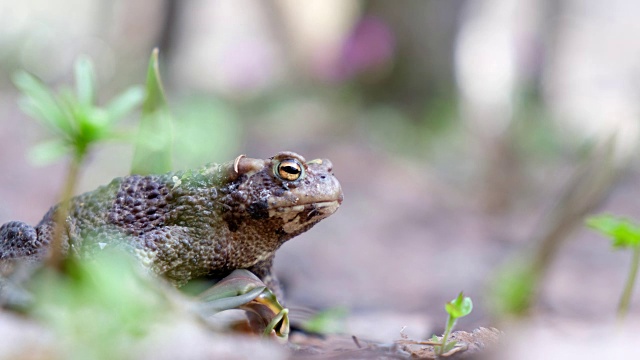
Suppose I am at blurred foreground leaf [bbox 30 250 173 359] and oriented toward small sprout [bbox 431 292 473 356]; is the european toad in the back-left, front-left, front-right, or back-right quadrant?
front-left

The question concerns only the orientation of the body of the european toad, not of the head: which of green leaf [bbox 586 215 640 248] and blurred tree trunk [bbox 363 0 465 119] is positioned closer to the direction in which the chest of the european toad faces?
the green leaf

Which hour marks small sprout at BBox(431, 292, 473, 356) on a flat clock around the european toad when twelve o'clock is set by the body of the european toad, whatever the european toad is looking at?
The small sprout is roughly at 1 o'clock from the european toad.

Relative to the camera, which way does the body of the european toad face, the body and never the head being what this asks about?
to the viewer's right

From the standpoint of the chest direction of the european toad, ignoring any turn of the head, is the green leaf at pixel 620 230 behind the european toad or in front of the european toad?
in front

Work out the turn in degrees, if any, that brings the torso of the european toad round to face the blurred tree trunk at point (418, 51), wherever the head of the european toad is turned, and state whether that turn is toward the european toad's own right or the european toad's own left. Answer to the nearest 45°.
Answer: approximately 45° to the european toad's own left

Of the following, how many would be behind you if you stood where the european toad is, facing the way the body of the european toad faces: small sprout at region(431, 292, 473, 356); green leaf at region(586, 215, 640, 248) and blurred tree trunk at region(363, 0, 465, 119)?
0
